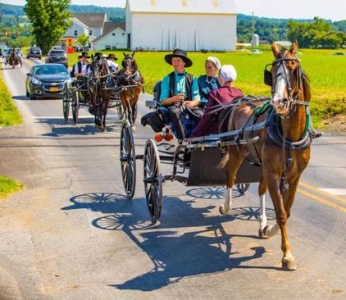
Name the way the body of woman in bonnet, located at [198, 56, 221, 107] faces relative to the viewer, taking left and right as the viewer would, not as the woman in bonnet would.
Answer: facing the viewer and to the left of the viewer

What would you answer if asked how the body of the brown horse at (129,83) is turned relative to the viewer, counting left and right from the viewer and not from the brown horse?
facing the viewer

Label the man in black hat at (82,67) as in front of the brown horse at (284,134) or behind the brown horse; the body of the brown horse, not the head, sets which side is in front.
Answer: behind

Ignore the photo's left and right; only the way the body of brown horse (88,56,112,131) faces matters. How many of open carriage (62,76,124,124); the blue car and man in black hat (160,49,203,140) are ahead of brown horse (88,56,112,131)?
1

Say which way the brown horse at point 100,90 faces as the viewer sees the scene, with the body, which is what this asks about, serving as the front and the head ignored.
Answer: toward the camera

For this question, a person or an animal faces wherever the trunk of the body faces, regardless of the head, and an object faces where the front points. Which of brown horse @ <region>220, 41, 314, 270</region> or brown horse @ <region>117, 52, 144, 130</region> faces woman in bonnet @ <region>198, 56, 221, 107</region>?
brown horse @ <region>117, 52, 144, 130</region>

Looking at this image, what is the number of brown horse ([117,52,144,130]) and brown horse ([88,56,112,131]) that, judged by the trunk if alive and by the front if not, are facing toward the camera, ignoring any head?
2

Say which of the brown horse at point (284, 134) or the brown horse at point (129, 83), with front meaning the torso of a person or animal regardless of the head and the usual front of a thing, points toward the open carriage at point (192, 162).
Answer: the brown horse at point (129, 83)

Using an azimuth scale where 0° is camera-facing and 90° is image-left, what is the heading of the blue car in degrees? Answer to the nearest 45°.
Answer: approximately 315°

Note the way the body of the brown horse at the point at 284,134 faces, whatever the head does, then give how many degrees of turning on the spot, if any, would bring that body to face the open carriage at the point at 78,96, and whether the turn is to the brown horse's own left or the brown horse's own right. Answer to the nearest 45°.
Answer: approximately 180°
